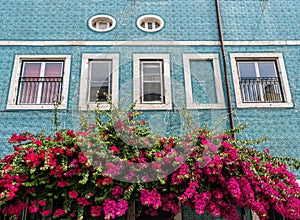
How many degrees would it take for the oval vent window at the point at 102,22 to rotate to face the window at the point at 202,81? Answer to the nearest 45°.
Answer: approximately 90° to its left

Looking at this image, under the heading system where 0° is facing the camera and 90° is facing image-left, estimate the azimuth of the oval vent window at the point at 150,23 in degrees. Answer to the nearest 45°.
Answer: approximately 0°

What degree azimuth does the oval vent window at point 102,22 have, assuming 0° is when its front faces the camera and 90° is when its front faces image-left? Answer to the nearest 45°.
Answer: approximately 0°

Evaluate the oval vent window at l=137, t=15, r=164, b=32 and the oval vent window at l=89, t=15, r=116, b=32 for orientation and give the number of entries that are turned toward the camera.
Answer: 2

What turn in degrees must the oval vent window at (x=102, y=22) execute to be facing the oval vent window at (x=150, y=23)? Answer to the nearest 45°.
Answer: approximately 90° to its left
